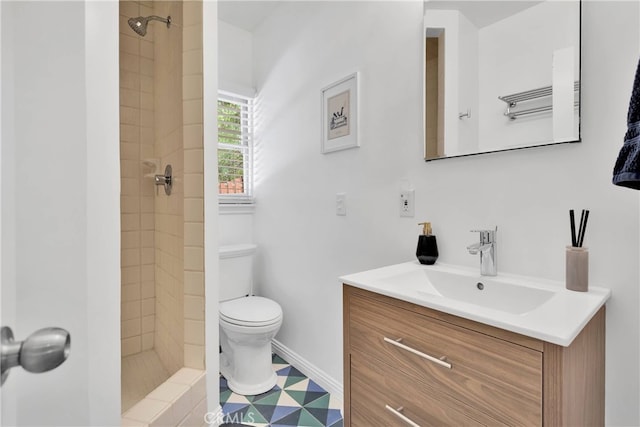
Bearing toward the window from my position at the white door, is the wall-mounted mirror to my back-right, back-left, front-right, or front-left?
front-right

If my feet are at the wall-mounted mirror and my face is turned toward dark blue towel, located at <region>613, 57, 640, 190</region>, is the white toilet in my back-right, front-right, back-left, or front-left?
back-right

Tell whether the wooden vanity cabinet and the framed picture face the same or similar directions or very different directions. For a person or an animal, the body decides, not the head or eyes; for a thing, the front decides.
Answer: same or similar directions

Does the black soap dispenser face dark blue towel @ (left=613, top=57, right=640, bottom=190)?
no

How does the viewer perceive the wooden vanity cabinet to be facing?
facing the viewer and to the left of the viewer

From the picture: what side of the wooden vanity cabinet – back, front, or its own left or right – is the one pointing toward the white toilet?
right

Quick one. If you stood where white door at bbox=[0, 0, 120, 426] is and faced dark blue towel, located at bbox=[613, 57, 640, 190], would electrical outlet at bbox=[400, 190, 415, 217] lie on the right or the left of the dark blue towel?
left

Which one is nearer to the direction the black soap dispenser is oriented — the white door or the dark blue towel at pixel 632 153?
the white door

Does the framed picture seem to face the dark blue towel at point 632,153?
no

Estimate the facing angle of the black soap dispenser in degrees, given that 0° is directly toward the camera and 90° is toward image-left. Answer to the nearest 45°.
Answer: approximately 90°

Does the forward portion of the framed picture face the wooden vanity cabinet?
no

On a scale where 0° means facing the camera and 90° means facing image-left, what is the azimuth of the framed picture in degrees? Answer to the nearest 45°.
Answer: approximately 45°
